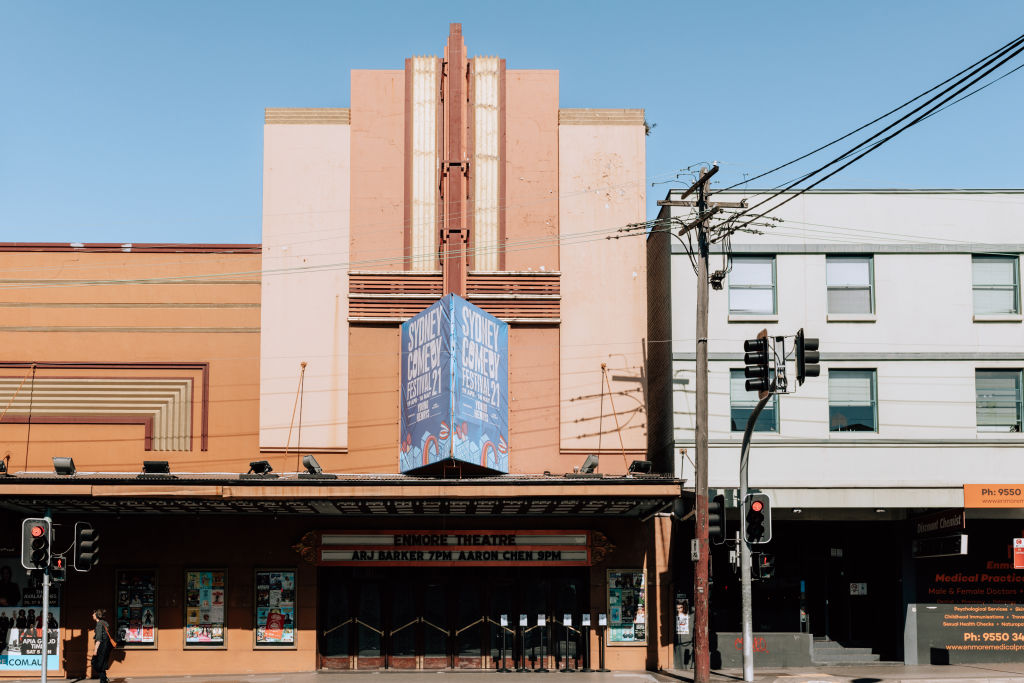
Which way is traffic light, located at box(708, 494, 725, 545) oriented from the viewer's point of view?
to the viewer's left

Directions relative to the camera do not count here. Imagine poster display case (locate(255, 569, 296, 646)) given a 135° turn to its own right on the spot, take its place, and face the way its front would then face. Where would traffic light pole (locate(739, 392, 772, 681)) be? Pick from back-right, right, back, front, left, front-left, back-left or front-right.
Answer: back

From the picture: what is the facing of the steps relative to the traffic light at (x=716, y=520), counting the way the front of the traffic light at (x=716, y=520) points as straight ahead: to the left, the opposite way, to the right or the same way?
to the left

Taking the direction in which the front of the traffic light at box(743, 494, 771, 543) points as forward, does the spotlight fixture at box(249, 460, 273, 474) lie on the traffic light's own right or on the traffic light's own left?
on the traffic light's own right

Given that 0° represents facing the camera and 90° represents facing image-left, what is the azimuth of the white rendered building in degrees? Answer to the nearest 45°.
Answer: approximately 0°

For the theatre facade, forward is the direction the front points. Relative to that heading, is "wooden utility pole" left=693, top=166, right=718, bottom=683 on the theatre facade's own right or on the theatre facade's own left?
on the theatre facade's own left

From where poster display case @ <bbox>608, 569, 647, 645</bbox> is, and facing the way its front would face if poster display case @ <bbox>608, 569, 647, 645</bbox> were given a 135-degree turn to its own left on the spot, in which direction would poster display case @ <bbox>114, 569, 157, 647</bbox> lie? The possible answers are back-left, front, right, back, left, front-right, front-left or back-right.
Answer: back-left

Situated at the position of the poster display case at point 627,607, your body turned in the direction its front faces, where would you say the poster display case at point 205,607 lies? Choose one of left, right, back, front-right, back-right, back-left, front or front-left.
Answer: right
